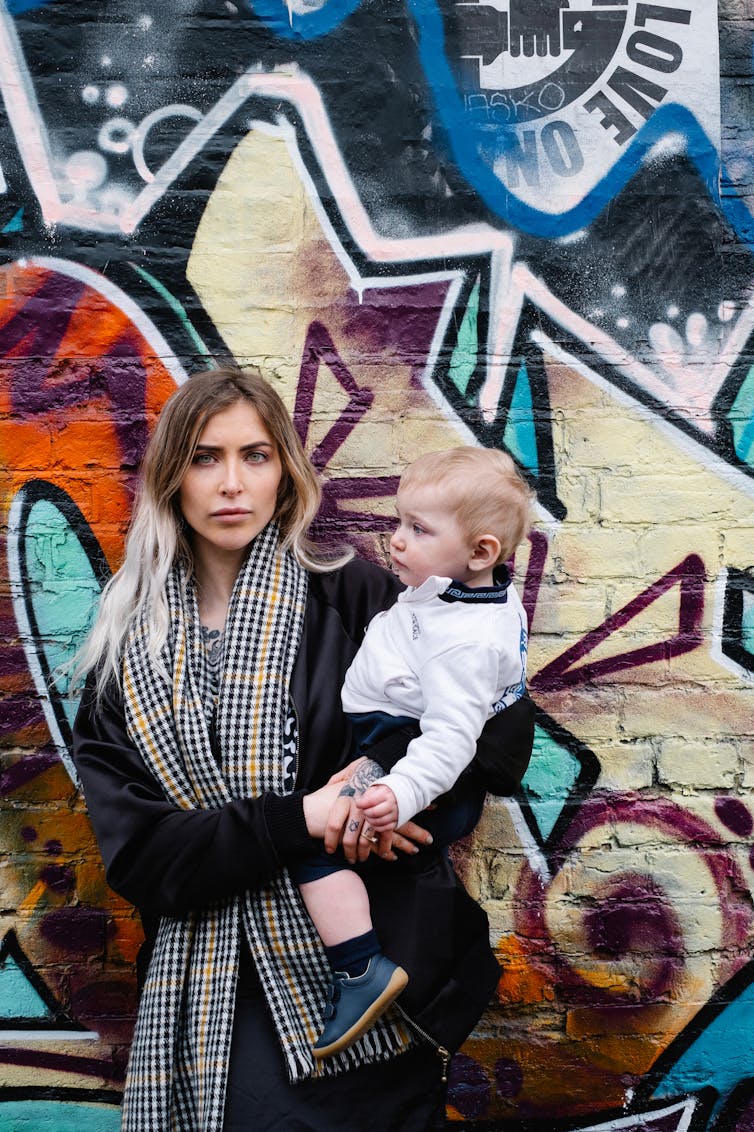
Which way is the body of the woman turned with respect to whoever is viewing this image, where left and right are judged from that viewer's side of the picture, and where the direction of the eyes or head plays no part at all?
facing the viewer

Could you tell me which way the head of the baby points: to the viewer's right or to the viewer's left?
to the viewer's left

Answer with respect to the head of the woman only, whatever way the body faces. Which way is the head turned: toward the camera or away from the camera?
toward the camera
